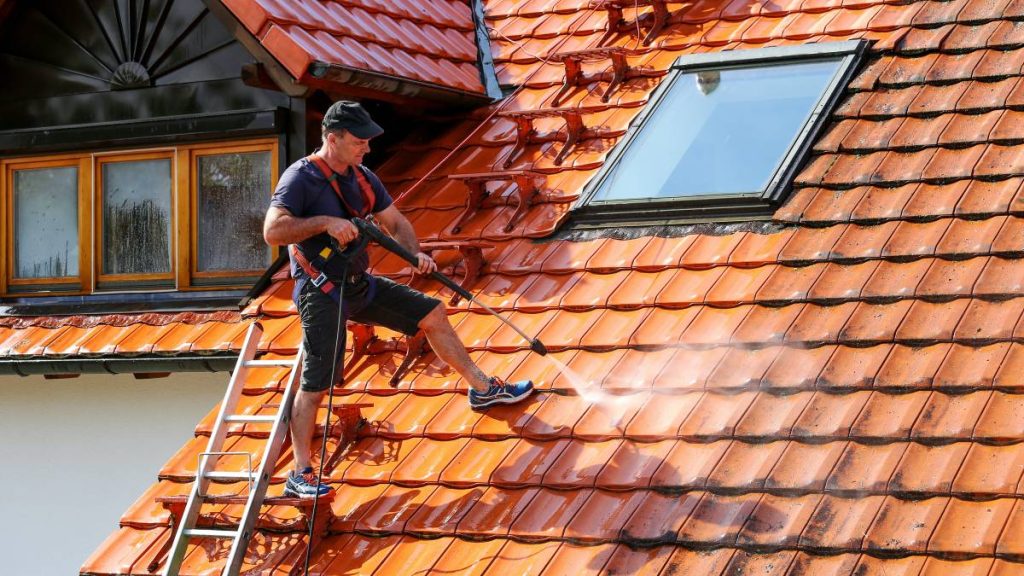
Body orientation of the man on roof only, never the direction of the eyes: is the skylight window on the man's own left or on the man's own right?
on the man's own left

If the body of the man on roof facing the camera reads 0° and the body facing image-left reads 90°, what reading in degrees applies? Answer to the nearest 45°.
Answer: approximately 315°
